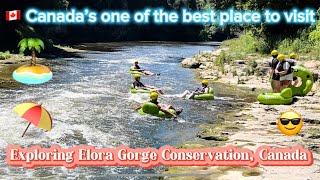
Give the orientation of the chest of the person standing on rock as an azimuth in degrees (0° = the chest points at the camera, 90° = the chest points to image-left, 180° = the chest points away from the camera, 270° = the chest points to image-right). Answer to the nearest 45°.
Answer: approximately 45°

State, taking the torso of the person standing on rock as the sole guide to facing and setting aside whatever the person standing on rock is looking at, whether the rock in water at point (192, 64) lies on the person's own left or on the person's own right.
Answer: on the person's own right

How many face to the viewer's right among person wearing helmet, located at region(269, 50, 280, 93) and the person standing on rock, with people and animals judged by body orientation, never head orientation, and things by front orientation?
0
